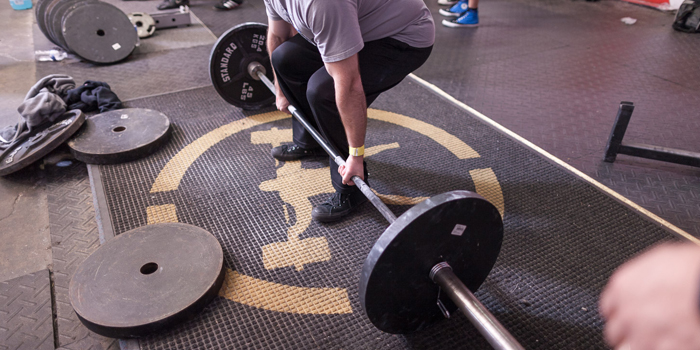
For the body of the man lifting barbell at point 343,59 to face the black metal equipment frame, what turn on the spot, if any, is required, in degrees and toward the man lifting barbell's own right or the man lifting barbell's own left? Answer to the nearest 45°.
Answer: approximately 135° to the man lifting barbell's own left

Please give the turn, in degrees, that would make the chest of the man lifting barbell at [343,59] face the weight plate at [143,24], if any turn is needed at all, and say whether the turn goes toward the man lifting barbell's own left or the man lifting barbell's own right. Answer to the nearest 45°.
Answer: approximately 90° to the man lifting barbell's own right

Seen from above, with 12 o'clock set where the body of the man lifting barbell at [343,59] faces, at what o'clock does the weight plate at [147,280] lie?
The weight plate is roughly at 12 o'clock from the man lifting barbell.

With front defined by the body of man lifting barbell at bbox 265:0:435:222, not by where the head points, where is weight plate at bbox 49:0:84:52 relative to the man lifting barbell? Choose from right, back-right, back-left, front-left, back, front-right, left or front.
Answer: right

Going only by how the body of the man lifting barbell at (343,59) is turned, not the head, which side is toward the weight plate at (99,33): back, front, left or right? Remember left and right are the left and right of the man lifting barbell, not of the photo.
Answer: right

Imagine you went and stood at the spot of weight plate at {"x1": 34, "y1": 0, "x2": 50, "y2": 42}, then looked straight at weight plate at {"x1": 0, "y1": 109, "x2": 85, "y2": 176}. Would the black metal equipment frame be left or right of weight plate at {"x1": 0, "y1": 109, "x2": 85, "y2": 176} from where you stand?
left

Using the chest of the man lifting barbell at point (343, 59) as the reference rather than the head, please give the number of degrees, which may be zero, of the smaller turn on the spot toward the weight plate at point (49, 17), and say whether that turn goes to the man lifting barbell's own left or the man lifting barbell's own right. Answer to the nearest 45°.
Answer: approximately 90° to the man lifting barbell's own right

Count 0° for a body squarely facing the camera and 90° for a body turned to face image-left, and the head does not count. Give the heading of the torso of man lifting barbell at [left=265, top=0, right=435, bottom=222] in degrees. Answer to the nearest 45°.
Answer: approximately 45°

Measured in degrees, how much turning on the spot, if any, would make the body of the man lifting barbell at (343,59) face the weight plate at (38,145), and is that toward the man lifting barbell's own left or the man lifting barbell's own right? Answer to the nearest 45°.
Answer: approximately 45° to the man lifting barbell's own right

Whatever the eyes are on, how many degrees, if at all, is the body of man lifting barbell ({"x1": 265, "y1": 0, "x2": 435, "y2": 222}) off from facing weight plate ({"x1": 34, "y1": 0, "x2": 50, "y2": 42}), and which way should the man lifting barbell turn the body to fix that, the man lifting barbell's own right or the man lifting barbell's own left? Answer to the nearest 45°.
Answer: approximately 90° to the man lifting barbell's own right

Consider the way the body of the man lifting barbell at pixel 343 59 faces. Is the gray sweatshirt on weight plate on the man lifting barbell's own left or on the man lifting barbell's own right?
on the man lifting barbell's own right
